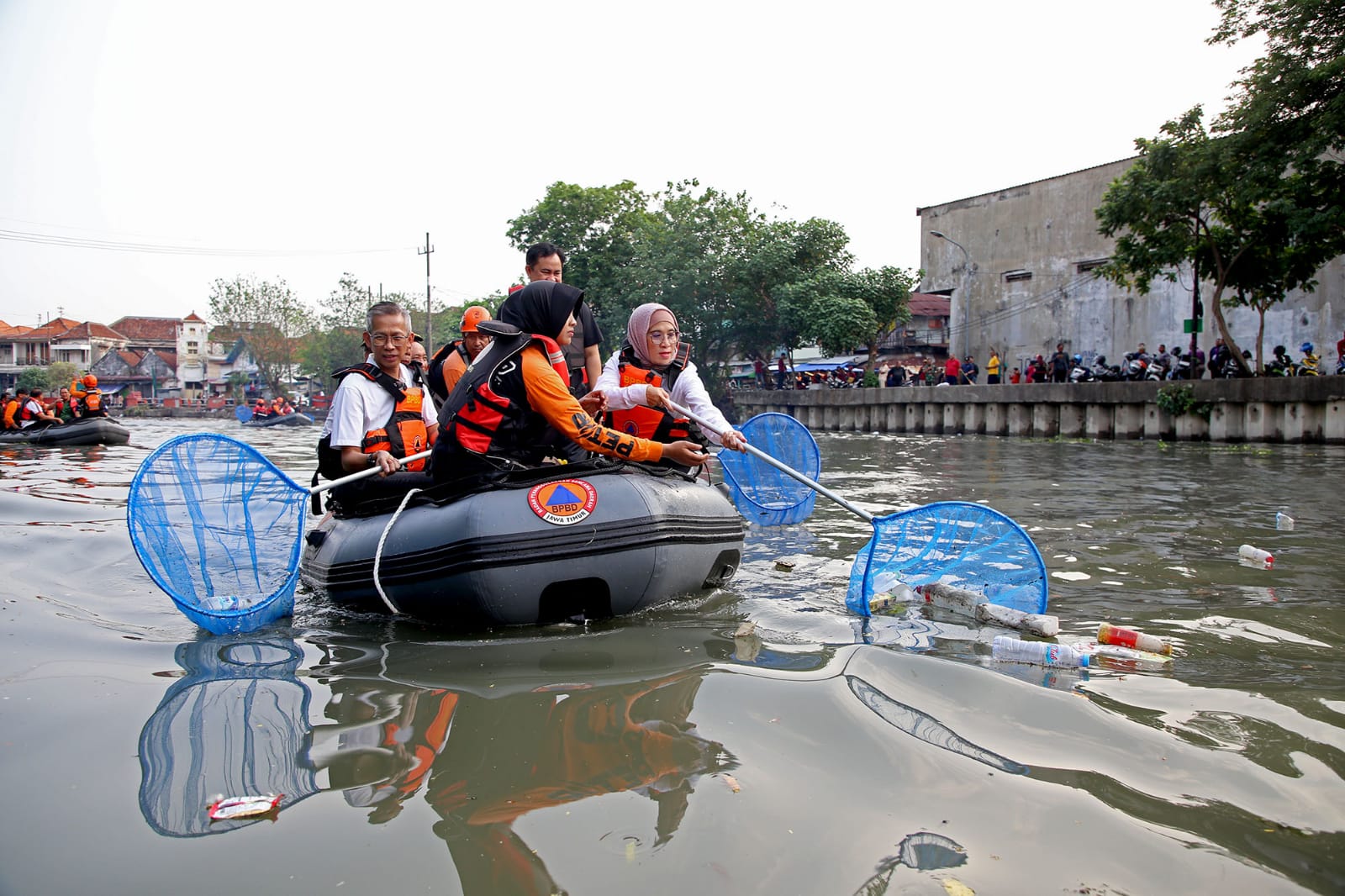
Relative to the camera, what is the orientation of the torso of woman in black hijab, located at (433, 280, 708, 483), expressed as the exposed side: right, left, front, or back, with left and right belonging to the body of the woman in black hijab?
right

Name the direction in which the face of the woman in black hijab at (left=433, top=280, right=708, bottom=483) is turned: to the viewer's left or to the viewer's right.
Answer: to the viewer's right

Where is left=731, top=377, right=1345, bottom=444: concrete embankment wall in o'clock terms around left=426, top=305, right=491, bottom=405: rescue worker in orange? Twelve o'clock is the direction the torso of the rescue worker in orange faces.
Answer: The concrete embankment wall is roughly at 9 o'clock from the rescue worker in orange.
